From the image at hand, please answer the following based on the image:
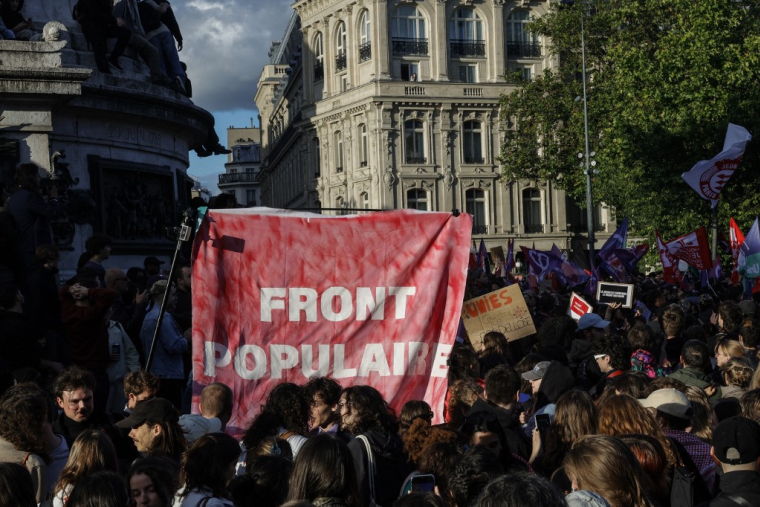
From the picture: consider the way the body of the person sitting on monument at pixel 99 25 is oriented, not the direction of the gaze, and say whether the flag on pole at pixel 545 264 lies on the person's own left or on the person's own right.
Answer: on the person's own left

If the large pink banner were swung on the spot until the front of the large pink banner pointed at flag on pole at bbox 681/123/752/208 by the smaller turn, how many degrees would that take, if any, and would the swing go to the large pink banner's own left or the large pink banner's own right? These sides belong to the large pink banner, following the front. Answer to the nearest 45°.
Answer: approximately 135° to the large pink banner's own left

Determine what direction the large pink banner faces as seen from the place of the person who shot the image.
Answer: facing the viewer

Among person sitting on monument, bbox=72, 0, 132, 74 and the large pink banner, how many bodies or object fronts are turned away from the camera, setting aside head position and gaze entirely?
0

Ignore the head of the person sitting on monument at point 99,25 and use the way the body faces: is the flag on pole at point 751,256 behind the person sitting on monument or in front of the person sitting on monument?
in front

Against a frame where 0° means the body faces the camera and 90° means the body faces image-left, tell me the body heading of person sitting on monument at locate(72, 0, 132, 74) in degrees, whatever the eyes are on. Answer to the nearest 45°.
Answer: approximately 315°
